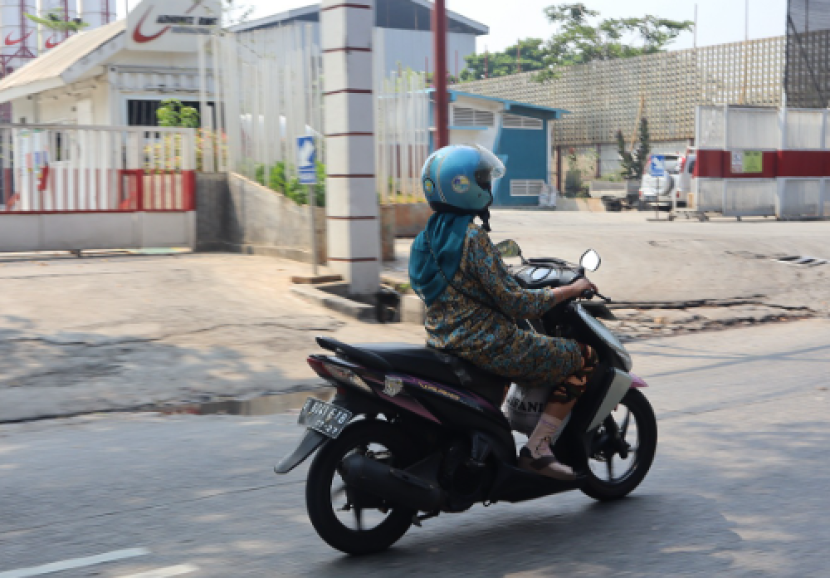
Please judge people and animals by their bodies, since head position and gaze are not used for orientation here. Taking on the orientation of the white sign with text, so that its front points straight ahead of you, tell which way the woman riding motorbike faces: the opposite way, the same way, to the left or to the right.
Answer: to the left

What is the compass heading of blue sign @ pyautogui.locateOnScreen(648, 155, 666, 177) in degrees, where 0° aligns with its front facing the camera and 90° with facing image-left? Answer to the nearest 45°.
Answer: approximately 0°

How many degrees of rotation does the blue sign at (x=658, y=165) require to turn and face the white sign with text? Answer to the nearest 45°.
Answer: approximately 45° to its right

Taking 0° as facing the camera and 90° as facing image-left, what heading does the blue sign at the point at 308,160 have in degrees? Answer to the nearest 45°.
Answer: approximately 0°

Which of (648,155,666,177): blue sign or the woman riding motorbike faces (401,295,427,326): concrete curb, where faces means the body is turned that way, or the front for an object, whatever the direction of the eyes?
the blue sign

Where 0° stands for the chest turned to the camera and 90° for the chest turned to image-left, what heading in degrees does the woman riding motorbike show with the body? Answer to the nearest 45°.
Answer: approximately 270°

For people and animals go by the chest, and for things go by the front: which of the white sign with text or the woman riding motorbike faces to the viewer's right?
the woman riding motorbike

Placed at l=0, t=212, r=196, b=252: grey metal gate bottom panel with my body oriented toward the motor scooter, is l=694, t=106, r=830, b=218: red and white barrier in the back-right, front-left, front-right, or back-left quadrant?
back-left
